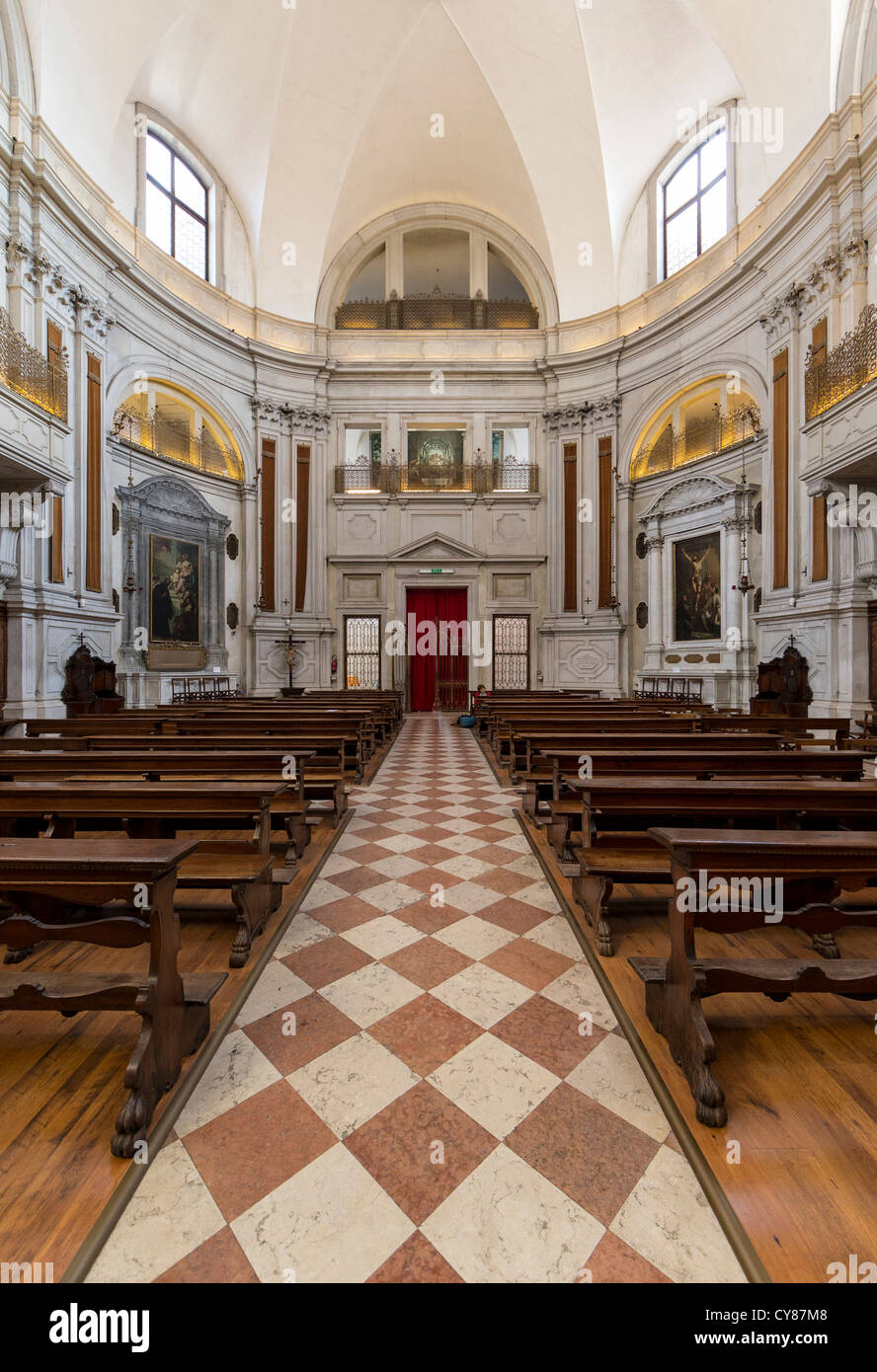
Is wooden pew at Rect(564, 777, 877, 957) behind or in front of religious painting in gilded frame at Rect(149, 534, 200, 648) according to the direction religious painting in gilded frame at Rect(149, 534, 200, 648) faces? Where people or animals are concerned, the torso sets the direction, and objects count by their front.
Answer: in front
